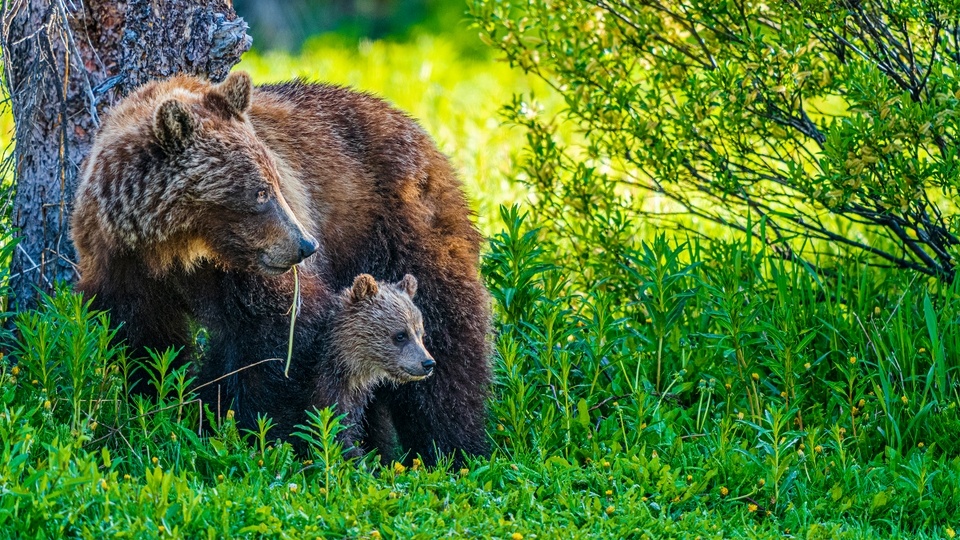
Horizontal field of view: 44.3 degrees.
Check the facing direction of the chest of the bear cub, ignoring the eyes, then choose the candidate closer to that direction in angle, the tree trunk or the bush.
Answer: the bush

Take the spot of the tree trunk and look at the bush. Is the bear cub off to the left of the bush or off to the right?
right

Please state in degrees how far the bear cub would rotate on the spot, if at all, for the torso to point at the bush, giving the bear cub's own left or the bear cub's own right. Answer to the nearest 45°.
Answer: approximately 90° to the bear cub's own left

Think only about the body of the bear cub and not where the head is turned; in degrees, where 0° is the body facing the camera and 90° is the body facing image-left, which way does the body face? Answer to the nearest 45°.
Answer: approximately 315°

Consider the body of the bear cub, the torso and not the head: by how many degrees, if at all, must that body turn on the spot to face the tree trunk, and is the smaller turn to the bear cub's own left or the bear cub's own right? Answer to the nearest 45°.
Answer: approximately 180°
